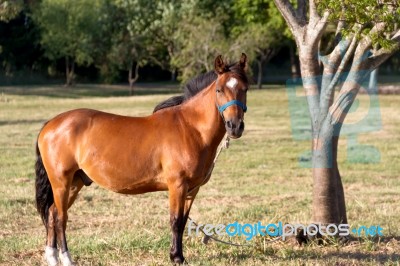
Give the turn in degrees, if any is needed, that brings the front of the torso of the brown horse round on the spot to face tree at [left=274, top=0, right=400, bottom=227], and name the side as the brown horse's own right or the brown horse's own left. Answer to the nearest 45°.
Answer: approximately 45° to the brown horse's own left

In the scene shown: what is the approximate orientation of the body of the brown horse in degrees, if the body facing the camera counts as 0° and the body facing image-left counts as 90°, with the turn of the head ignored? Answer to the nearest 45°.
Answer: approximately 270°

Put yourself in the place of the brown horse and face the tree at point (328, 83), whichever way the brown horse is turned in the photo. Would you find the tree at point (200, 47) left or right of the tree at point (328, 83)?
left

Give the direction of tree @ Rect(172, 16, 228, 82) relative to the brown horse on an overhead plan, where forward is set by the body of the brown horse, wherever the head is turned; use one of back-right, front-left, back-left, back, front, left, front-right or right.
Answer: left
